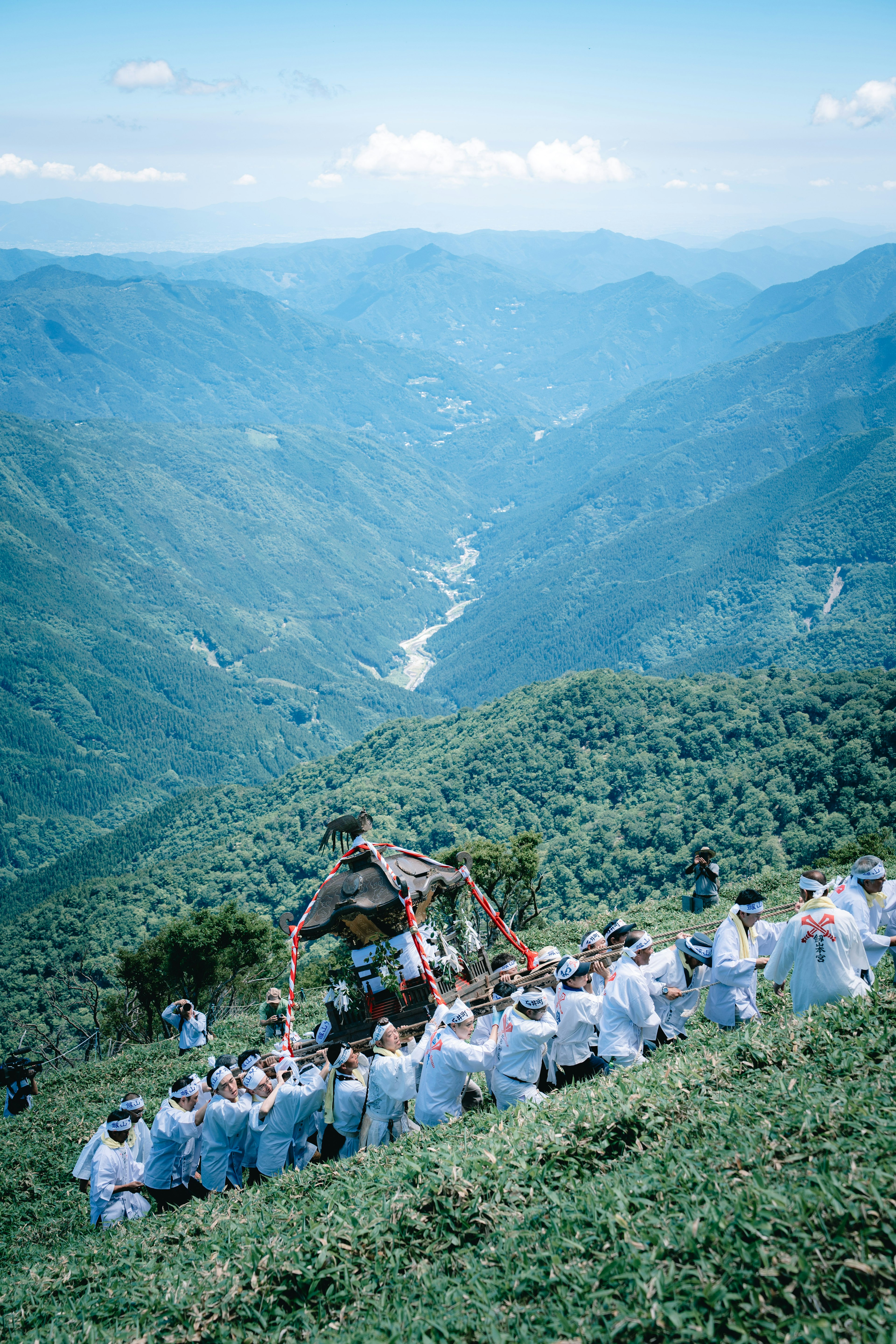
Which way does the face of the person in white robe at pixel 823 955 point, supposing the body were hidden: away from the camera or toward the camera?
away from the camera

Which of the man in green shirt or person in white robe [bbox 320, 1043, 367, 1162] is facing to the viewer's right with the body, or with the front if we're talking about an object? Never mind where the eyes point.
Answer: the person in white robe

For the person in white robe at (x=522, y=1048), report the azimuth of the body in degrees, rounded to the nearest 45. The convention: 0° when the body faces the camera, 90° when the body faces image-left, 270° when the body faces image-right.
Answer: approximately 225°

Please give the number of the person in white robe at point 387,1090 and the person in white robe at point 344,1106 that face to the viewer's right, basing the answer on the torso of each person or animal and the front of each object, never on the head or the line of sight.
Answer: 2

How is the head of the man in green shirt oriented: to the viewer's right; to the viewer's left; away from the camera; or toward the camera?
toward the camera

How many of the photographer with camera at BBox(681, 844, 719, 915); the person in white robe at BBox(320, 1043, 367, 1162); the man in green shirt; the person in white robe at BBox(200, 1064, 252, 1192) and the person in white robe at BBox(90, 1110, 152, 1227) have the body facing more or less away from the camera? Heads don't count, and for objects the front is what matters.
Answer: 0

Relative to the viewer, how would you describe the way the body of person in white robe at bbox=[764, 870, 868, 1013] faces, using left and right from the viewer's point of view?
facing away from the viewer

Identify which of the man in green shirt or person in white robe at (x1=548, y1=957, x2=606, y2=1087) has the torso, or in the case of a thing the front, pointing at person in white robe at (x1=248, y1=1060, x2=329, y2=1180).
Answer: the man in green shirt

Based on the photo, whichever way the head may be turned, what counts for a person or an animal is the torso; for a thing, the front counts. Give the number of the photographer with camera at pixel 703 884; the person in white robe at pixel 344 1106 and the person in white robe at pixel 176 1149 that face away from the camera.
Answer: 0

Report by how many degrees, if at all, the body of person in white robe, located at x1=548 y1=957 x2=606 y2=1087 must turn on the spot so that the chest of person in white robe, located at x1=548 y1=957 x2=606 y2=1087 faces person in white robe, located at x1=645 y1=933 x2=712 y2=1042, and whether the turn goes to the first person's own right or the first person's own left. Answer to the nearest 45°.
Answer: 0° — they already face them

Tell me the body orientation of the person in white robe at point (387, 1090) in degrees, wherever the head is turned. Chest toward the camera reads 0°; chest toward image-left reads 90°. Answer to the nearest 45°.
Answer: approximately 270°

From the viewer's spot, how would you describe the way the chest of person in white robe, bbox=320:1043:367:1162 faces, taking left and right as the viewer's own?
facing to the right of the viewer

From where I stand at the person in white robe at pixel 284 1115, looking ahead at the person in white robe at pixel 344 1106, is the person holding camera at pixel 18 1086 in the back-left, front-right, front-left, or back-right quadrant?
back-left
